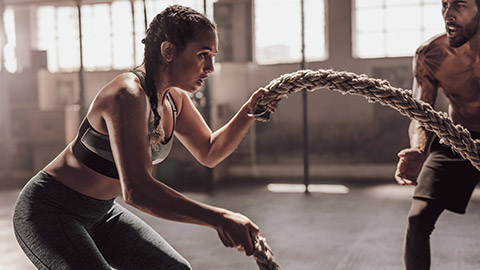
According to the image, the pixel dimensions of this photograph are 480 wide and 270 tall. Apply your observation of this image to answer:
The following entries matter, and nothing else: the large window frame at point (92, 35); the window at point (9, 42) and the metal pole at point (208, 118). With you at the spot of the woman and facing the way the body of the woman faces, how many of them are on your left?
3

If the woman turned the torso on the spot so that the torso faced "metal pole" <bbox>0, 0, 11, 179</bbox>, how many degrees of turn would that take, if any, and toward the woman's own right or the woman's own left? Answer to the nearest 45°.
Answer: approximately 90° to the woman's own left

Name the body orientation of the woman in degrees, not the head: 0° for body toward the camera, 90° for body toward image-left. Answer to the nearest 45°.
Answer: approximately 270°

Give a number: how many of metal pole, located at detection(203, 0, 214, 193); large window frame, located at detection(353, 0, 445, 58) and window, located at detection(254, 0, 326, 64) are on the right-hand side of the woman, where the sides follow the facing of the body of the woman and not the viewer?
0

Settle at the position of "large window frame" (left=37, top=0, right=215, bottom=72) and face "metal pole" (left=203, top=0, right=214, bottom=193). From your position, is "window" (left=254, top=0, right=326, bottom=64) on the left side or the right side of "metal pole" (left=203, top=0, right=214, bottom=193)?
left

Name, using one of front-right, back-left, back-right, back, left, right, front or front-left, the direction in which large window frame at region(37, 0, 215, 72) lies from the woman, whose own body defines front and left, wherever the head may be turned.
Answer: left

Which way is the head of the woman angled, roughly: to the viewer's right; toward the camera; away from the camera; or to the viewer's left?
to the viewer's right

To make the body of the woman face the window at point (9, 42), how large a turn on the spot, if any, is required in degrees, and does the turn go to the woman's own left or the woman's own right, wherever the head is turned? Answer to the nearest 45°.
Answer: approximately 90° to the woman's own left

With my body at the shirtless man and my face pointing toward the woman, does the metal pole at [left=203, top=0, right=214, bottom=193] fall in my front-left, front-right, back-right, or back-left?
back-right

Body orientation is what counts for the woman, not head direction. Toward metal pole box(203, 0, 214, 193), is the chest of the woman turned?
no

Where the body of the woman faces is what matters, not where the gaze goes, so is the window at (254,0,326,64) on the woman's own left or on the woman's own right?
on the woman's own left

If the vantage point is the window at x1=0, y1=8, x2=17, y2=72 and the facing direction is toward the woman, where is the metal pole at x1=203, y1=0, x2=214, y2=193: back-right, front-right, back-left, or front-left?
front-left

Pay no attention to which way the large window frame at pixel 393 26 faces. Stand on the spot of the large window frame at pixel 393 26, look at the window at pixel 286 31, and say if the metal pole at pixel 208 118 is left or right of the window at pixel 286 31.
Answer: left

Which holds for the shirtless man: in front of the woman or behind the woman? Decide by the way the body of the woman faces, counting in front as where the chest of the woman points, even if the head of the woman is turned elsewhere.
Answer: in front
